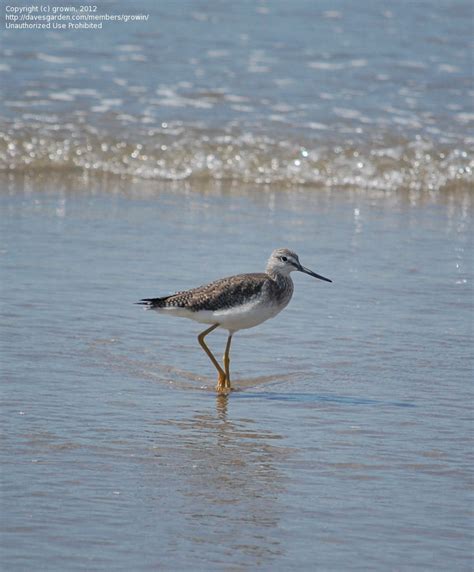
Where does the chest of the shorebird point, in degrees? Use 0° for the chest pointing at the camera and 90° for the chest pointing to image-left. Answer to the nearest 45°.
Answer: approximately 270°
